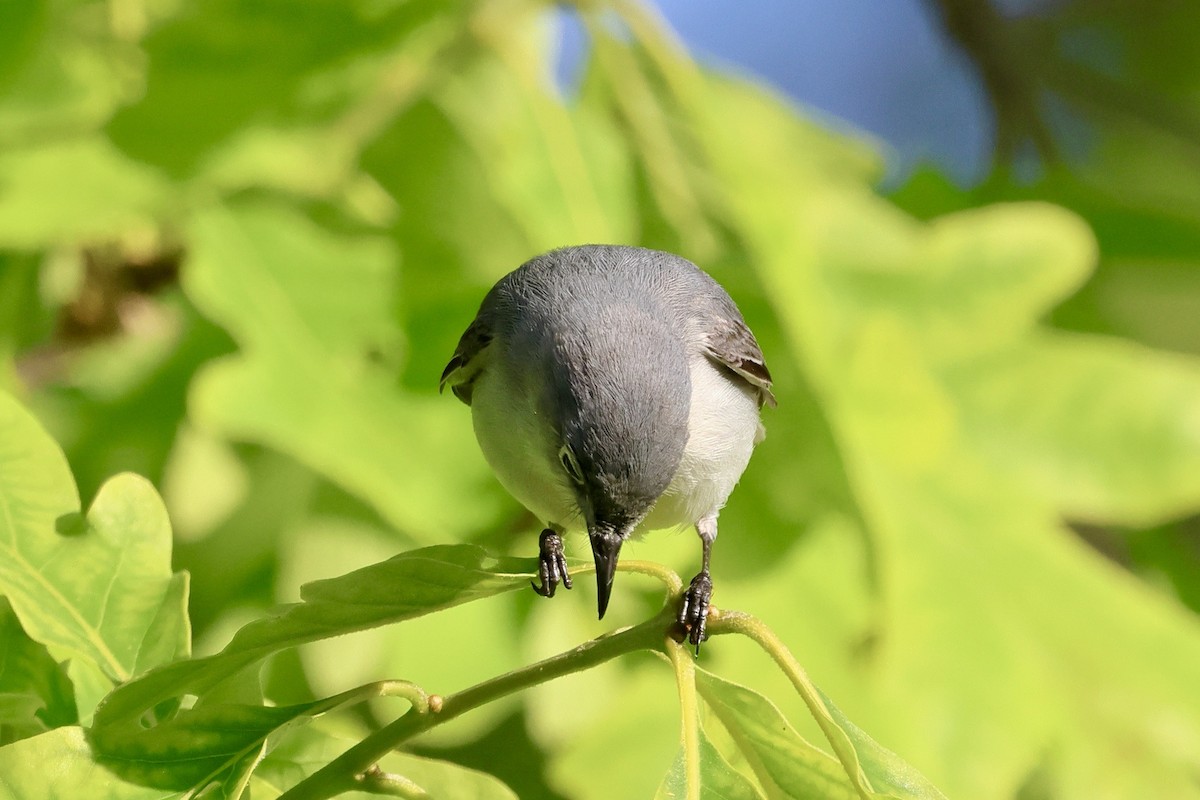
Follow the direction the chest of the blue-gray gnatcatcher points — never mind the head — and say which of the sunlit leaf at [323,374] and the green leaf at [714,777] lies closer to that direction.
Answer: the green leaf

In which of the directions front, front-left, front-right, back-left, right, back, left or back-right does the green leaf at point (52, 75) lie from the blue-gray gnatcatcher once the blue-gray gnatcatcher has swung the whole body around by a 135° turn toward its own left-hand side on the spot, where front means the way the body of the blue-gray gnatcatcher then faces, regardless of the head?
left

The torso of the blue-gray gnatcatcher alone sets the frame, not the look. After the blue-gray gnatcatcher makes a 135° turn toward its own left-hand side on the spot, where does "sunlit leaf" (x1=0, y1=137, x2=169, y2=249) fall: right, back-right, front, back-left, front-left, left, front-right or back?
left

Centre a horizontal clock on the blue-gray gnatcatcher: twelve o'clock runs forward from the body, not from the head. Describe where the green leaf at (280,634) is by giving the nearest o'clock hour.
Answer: The green leaf is roughly at 3 o'clock from the blue-gray gnatcatcher.

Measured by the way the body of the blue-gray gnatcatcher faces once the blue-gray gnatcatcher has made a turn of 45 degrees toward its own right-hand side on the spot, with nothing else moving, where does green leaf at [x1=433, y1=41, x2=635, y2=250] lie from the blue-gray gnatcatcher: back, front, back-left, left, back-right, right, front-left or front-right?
back-right

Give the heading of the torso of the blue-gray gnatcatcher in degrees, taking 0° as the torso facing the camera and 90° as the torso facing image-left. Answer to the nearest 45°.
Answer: approximately 0°
